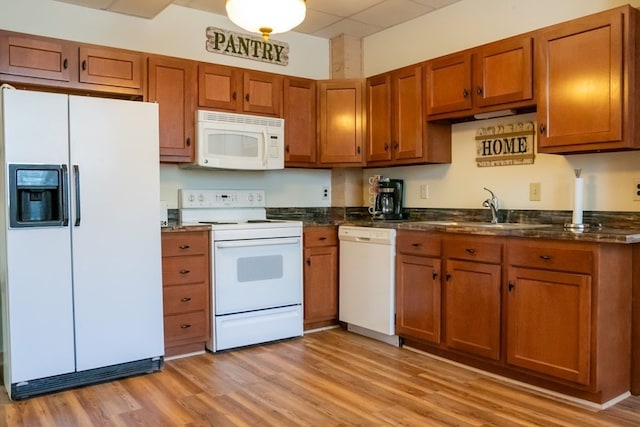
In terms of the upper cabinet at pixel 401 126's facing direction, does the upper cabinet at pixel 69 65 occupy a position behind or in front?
in front

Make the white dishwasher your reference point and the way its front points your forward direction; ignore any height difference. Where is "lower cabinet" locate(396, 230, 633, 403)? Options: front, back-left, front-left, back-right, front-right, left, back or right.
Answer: left

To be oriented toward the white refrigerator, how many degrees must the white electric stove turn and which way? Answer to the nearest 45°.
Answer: approximately 90° to its right

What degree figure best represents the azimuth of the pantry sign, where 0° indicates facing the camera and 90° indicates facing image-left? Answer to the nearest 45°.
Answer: approximately 315°

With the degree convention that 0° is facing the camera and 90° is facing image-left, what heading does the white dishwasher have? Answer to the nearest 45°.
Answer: approximately 45°
